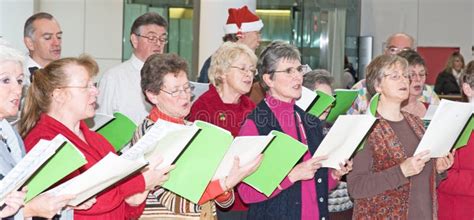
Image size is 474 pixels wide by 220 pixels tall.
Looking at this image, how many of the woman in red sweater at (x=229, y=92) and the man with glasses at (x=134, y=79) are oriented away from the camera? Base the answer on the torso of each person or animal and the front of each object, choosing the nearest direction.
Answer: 0

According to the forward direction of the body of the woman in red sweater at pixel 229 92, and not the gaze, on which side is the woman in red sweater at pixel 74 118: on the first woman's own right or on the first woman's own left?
on the first woman's own right

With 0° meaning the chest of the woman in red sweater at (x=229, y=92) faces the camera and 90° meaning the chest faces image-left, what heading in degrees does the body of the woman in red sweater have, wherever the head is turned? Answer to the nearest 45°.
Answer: approximately 315°

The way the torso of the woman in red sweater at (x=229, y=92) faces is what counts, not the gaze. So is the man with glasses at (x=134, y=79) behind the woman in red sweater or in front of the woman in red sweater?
behind

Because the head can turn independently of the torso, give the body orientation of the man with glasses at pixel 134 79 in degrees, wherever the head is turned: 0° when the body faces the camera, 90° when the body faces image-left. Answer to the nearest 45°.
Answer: approximately 315°

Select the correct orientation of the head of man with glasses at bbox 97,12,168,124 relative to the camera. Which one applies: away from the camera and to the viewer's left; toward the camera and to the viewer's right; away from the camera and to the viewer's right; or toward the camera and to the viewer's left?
toward the camera and to the viewer's right

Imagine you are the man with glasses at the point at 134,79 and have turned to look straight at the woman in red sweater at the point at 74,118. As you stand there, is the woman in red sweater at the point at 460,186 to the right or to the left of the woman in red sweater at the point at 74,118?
left

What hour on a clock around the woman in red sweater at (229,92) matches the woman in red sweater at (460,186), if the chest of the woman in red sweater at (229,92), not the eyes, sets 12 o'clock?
the woman in red sweater at (460,186) is roughly at 11 o'clock from the woman in red sweater at (229,92).

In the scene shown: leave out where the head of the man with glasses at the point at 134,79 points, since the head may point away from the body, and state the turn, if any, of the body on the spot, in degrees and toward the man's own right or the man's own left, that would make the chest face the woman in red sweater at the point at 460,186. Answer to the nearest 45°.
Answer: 0° — they already face them

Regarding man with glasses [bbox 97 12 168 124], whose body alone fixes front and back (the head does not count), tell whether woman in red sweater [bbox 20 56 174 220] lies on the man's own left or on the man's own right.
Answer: on the man's own right
